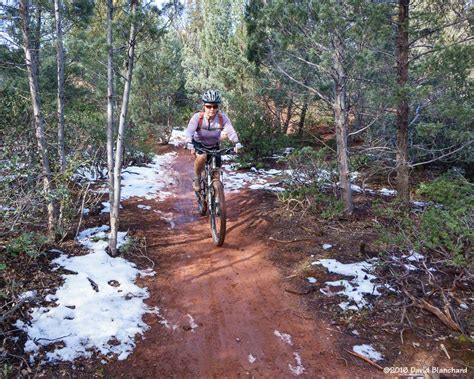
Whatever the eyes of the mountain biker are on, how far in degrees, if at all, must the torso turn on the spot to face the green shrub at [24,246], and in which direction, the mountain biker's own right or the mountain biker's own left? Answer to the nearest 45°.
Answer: approximately 45° to the mountain biker's own right

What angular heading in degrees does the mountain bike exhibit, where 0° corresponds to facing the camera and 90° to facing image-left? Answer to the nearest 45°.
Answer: approximately 0°

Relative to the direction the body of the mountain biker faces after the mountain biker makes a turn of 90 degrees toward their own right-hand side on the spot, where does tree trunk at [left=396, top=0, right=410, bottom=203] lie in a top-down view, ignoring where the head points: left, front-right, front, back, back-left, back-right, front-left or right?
back

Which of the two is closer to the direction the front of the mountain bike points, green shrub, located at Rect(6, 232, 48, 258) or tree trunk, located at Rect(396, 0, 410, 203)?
the green shrub

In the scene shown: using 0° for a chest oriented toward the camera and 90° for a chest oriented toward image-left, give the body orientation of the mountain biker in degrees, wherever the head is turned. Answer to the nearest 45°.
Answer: approximately 0°

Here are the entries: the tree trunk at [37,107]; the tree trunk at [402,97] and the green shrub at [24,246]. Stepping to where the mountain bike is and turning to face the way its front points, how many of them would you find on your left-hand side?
1

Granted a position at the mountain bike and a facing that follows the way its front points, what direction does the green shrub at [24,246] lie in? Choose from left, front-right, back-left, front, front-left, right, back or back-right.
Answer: front-right

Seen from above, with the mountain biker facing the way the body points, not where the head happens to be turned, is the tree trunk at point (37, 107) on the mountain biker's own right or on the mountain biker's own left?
on the mountain biker's own right

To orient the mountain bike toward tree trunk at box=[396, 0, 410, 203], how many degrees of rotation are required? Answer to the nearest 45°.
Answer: approximately 90° to its left
